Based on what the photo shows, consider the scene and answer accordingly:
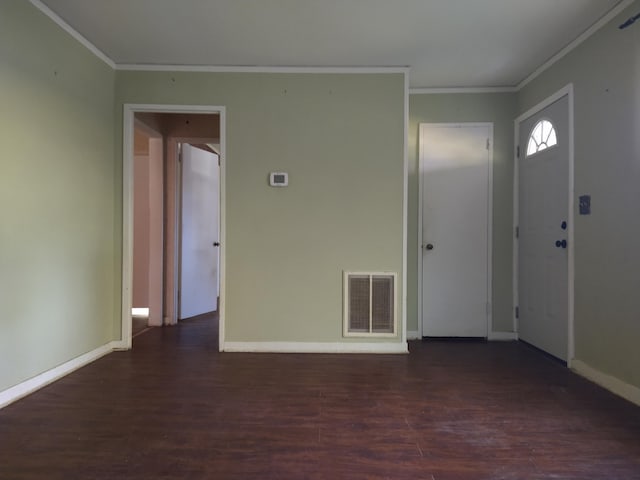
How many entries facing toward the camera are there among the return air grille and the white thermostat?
2

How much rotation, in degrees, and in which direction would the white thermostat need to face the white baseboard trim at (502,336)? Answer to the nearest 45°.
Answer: approximately 90° to its left

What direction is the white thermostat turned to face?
toward the camera

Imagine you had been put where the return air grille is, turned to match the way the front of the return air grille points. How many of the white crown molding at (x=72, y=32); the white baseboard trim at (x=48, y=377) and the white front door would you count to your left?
1

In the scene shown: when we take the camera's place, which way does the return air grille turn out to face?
facing the viewer
